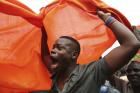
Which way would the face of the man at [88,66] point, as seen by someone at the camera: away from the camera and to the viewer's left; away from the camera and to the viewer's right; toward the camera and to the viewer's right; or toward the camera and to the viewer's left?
toward the camera and to the viewer's left

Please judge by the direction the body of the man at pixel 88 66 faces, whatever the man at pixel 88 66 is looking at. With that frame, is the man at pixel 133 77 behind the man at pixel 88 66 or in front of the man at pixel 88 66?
behind

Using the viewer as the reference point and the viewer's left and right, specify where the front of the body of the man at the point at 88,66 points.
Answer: facing the viewer and to the left of the viewer
